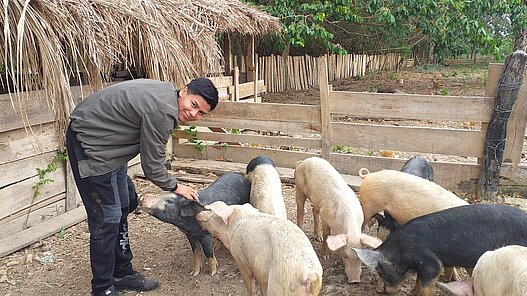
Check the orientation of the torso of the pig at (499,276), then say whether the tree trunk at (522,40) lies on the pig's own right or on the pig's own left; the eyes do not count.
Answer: on the pig's own right

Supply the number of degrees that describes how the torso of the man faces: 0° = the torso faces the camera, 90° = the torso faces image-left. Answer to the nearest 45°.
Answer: approximately 270°

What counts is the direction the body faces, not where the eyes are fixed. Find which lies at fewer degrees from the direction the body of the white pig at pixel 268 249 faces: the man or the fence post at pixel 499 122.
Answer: the man

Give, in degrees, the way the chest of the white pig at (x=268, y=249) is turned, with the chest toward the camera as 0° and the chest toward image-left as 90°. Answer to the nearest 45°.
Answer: approximately 135°

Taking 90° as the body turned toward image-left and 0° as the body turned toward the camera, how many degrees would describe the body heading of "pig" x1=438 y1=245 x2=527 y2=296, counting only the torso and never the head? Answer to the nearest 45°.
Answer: approximately 90°

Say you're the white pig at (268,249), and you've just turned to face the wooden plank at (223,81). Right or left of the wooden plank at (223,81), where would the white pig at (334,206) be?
right

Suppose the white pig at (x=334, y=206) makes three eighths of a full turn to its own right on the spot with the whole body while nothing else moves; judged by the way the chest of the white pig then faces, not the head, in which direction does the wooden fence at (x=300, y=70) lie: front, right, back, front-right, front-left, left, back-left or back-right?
right

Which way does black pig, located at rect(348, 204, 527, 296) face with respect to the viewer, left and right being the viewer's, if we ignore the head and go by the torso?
facing to the left of the viewer

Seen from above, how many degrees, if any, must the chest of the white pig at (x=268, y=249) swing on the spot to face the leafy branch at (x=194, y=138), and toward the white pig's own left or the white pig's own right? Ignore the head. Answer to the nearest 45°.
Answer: approximately 45° to the white pig's own right

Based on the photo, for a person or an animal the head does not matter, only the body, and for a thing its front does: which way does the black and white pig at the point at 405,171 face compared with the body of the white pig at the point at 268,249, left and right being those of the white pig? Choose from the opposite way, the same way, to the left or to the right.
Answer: to the left
